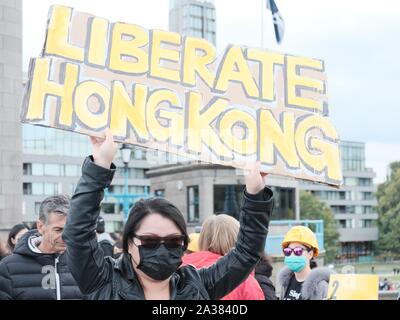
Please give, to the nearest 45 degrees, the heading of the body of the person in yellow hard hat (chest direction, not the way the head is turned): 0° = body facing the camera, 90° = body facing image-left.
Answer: approximately 45°

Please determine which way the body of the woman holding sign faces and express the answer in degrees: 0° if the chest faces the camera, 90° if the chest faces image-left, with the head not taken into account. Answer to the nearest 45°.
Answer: approximately 0°

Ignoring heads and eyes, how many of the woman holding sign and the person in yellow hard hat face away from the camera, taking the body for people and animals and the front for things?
0

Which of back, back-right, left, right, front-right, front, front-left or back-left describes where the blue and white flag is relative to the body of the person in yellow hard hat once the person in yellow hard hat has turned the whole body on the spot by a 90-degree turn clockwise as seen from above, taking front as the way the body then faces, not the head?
front-right

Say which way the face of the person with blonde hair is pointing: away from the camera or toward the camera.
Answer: away from the camera

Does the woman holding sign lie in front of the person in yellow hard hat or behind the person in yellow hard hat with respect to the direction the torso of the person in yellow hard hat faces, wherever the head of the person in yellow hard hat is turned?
in front
